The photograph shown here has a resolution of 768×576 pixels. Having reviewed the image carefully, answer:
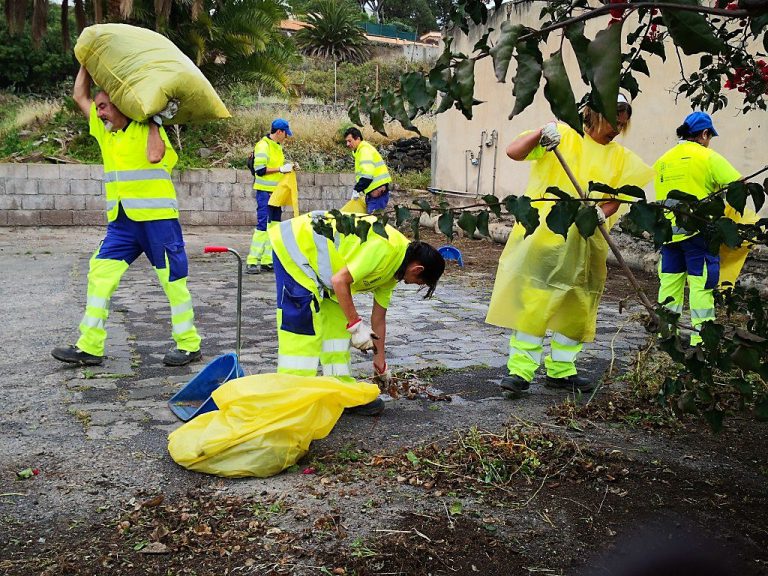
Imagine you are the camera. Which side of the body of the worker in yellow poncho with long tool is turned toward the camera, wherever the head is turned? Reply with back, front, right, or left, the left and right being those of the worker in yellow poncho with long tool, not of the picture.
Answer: front

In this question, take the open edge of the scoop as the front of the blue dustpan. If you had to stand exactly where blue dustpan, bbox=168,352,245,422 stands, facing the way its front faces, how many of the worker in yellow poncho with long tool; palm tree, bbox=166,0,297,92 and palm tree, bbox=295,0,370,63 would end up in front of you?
0

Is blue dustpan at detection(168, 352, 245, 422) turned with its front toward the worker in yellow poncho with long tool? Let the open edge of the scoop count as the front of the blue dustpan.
no

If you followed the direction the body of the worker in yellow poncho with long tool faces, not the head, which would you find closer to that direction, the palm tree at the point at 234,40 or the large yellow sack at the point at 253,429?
the large yellow sack

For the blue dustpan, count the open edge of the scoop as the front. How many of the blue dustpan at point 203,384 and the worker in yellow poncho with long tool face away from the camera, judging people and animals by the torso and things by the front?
0

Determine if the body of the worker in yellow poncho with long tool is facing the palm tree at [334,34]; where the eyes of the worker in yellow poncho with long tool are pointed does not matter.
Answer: no

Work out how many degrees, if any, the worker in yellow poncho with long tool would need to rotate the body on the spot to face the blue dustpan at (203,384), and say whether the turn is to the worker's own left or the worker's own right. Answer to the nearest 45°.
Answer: approximately 45° to the worker's own right

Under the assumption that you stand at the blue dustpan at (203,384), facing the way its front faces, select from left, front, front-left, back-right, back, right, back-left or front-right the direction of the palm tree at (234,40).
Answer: back-right
